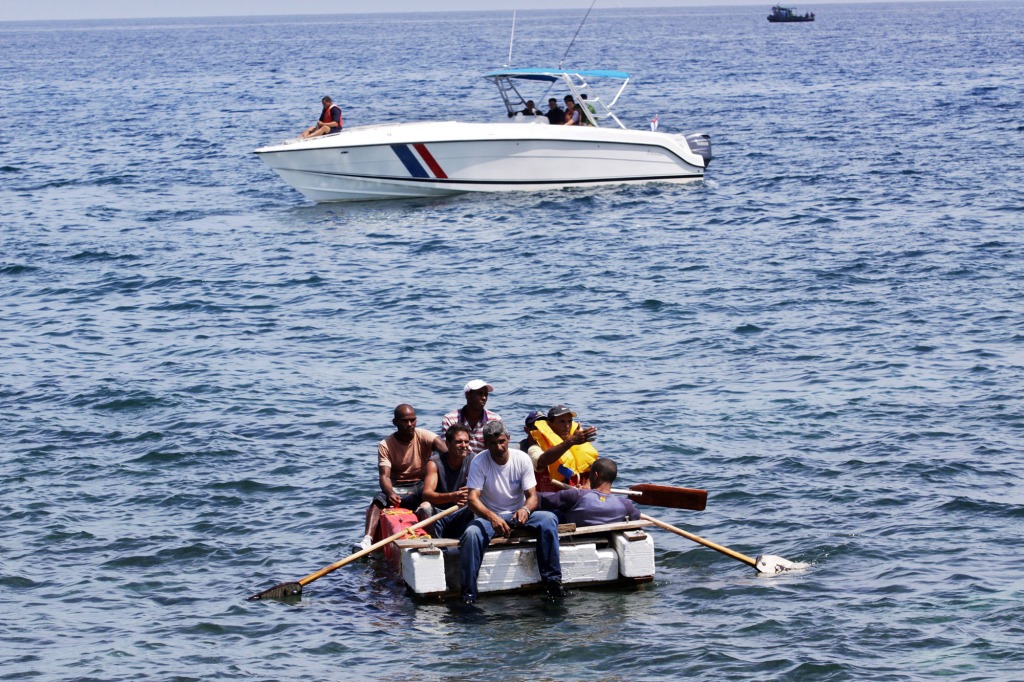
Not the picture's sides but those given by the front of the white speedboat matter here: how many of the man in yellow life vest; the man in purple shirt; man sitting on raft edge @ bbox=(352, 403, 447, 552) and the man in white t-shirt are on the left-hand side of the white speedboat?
4

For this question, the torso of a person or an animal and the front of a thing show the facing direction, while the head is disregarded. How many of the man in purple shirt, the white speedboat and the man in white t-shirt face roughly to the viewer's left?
1

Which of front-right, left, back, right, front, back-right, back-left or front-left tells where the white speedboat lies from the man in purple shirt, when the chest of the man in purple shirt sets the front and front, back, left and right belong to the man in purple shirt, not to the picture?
front

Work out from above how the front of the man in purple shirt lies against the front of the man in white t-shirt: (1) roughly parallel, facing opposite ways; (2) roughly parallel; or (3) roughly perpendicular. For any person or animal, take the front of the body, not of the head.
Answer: roughly parallel, facing opposite ways

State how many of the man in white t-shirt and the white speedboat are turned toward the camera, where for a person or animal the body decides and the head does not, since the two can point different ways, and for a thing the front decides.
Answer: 1

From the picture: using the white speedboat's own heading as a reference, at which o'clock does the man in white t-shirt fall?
The man in white t-shirt is roughly at 9 o'clock from the white speedboat.

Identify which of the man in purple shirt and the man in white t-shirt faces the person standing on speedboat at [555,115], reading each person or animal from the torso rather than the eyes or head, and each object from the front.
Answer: the man in purple shirt

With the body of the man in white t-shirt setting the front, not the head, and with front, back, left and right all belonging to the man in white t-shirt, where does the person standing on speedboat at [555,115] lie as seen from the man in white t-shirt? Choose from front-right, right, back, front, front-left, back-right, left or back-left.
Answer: back

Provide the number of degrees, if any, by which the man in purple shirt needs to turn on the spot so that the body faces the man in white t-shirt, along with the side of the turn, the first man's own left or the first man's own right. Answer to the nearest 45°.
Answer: approximately 135° to the first man's own left

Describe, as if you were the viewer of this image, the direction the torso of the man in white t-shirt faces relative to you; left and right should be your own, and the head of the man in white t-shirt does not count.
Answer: facing the viewer

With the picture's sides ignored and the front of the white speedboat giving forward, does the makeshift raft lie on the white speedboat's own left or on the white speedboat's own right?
on the white speedboat's own left

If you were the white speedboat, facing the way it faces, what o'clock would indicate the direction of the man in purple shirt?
The man in purple shirt is roughly at 9 o'clock from the white speedboat.

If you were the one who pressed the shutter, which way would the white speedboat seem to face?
facing to the left of the viewer

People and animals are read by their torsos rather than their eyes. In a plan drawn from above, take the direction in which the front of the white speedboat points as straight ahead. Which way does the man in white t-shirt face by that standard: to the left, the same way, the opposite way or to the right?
to the left

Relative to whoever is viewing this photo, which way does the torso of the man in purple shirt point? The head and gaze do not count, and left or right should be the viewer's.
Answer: facing away from the viewer

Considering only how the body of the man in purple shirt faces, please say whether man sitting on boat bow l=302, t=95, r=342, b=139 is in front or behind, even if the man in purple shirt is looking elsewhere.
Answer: in front
